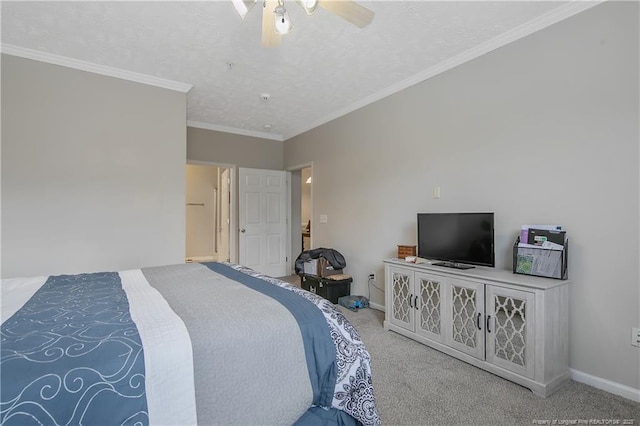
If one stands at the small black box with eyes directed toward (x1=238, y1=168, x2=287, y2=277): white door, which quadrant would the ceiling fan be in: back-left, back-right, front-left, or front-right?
back-left

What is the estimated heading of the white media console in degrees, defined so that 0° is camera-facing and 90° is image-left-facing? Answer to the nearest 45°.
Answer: approximately 45°

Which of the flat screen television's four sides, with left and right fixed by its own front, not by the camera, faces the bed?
front

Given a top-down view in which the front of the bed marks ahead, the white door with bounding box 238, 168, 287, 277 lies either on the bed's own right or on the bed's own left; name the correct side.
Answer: on the bed's own left

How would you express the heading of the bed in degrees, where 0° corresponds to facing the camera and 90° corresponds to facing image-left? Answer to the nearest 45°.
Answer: approximately 270°

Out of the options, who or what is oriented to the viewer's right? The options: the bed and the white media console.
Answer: the bed

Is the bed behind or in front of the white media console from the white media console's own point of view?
in front

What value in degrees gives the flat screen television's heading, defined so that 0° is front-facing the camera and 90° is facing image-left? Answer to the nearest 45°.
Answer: approximately 45°

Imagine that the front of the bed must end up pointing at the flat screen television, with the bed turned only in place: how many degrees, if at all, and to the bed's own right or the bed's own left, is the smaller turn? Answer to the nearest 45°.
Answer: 0° — it already faces it
